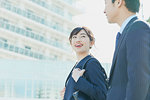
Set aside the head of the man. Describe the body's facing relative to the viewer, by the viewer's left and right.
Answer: facing to the left of the viewer

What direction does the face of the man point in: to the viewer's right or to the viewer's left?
to the viewer's left

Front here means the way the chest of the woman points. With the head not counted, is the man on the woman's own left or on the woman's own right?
on the woman's own left
